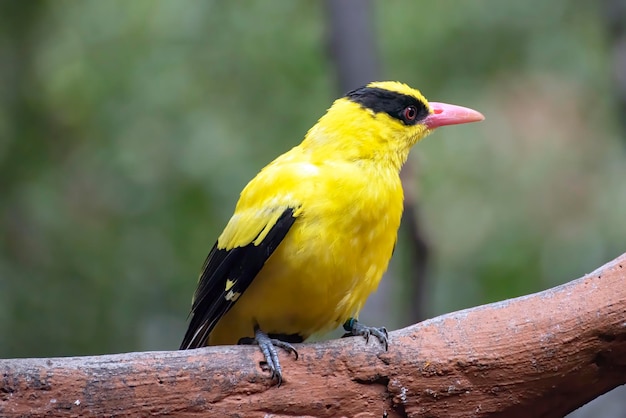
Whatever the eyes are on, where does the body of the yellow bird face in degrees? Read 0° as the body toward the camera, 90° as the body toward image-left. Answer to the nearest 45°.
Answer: approximately 315°
